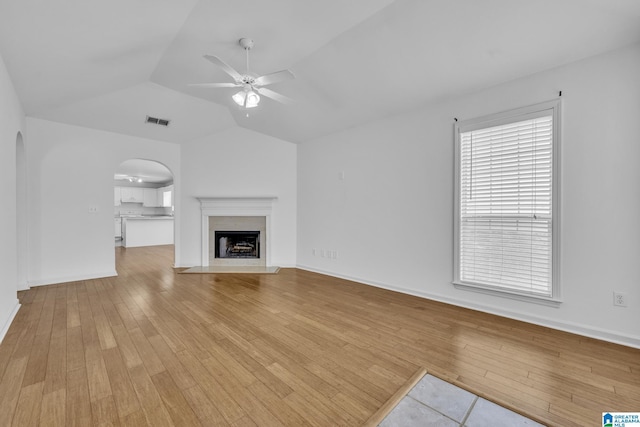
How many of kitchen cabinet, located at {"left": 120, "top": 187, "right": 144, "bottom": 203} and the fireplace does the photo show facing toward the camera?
2

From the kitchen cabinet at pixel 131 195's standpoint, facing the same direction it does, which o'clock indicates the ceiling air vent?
The ceiling air vent is roughly at 12 o'clock from the kitchen cabinet.

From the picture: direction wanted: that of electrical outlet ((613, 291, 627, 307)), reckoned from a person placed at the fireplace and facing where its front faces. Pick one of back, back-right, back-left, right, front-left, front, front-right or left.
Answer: front-left

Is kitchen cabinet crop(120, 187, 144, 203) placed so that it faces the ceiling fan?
yes

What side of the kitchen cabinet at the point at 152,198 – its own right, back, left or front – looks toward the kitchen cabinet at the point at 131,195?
right

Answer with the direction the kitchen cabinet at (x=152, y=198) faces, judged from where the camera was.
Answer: facing the viewer

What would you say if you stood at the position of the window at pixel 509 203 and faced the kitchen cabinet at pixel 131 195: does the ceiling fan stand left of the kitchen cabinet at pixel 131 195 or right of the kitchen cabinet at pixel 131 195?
left

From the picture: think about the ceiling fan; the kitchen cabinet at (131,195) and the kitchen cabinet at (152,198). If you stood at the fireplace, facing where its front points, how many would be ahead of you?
1

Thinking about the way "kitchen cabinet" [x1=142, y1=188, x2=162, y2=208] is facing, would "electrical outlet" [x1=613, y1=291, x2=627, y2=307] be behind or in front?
in front

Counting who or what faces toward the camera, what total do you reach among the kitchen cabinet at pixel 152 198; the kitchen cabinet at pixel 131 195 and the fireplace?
3

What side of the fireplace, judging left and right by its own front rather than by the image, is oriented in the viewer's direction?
front
